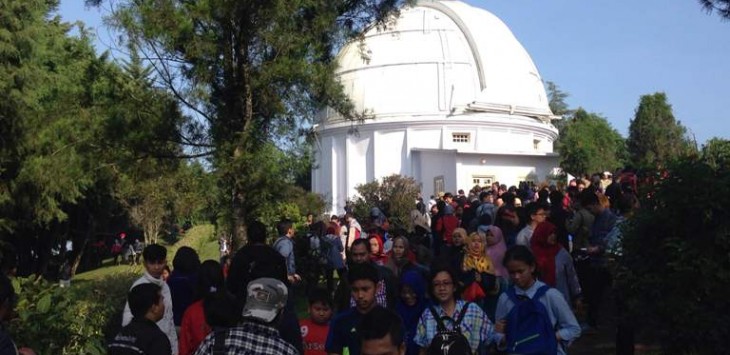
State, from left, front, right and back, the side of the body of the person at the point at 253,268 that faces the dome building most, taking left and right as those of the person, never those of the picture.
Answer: front

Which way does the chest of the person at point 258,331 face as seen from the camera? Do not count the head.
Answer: away from the camera

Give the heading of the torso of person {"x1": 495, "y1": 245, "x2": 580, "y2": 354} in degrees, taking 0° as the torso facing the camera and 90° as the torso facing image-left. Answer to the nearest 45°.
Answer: approximately 45°

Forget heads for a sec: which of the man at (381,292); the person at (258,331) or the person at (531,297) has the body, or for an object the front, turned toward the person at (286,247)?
the person at (258,331)

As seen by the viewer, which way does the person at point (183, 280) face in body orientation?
away from the camera

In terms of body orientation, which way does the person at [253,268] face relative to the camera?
away from the camera
